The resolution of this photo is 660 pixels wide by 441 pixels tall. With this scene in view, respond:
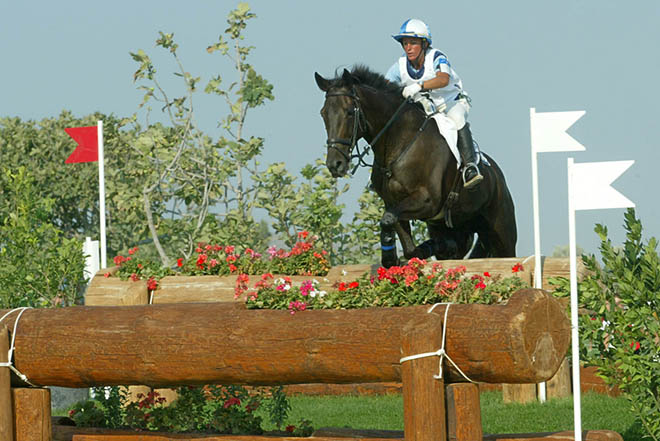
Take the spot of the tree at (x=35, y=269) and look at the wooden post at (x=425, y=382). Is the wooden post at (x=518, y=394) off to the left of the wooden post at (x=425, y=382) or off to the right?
left

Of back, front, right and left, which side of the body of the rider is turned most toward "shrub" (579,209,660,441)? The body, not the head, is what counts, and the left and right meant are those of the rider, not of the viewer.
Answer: left

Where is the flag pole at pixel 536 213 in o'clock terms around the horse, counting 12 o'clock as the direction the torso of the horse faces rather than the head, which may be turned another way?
The flag pole is roughly at 7 o'clock from the horse.

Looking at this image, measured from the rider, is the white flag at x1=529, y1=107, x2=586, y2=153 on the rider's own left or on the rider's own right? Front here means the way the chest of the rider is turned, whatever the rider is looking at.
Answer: on the rider's own left

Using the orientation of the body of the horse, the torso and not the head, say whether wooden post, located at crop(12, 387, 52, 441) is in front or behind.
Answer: in front

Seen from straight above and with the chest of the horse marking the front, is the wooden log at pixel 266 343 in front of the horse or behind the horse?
in front

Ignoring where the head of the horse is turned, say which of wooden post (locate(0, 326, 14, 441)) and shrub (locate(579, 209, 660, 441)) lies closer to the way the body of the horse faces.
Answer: the wooden post

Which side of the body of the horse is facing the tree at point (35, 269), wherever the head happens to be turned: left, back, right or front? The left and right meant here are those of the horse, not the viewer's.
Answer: right

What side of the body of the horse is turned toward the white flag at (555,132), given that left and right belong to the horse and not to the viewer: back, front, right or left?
left
